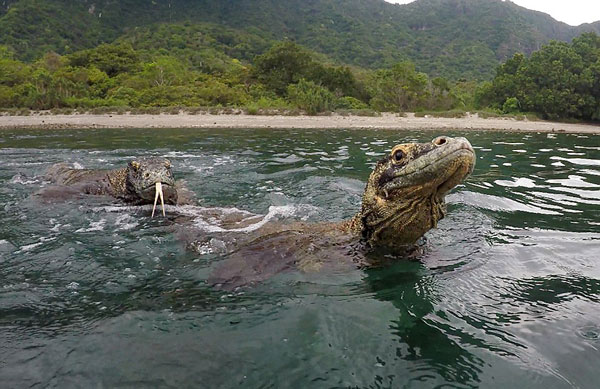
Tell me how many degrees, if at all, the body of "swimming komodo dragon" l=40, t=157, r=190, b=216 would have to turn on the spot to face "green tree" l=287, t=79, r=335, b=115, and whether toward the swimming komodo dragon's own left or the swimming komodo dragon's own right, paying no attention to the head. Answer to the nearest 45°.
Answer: approximately 90° to the swimming komodo dragon's own left

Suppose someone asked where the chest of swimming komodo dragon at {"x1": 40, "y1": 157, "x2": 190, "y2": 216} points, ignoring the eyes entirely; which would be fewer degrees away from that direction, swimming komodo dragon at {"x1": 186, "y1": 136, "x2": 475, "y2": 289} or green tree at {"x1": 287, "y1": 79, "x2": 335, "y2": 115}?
the swimming komodo dragon

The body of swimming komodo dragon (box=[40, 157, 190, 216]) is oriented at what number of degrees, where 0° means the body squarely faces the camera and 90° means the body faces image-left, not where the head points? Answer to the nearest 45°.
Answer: approximately 315°

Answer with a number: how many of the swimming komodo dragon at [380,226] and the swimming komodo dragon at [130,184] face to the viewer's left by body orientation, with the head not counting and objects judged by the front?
0

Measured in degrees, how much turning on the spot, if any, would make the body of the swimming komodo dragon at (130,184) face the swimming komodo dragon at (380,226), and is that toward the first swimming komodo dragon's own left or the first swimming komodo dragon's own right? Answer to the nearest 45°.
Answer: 0° — it already faces it

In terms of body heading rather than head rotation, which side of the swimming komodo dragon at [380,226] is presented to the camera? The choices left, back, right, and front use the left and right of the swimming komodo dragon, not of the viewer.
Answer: right

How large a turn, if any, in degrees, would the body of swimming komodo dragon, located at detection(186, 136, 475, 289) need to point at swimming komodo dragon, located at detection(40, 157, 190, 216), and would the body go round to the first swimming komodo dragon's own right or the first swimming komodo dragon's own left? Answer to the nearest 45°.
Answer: approximately 135° to the first swimming komodo dragon's own left

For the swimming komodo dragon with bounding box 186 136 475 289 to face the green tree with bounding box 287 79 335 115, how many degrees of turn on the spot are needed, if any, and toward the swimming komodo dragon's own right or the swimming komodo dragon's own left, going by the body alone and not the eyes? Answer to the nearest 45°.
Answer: approximately 90° to the swimming komodo dragon's own left

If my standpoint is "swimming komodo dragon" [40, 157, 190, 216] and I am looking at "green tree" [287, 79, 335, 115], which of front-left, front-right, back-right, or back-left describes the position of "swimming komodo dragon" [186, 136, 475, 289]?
back-right
